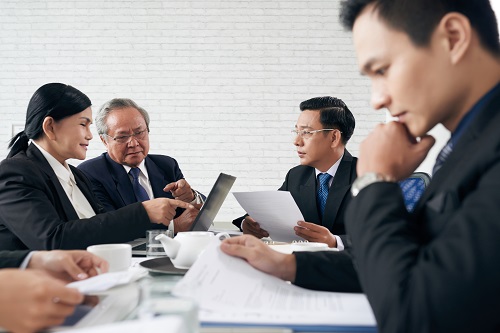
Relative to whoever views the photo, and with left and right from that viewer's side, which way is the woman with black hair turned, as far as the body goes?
facing to the right of the viewer

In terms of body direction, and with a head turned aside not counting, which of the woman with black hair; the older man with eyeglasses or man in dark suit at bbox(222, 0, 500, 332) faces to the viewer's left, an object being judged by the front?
the man in dark suit

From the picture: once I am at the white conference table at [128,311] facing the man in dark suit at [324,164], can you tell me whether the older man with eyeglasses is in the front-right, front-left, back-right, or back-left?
front-left

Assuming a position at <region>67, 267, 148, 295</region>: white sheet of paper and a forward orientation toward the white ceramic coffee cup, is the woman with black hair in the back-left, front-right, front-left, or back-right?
front-left

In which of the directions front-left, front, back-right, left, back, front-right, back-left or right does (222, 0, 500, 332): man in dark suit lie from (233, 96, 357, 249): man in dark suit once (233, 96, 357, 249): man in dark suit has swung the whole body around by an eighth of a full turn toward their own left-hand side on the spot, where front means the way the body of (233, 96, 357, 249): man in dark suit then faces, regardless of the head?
front

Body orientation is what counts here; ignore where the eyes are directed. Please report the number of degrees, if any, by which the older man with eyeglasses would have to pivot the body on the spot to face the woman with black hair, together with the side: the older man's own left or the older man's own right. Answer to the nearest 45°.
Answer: approximately 45° to the older man's own right

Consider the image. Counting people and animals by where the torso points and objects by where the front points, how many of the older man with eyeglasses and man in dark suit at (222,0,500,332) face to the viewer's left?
1

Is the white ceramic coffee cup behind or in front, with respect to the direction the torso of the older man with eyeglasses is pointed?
in front

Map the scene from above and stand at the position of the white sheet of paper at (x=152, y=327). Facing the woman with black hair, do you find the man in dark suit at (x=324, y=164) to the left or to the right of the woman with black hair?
right

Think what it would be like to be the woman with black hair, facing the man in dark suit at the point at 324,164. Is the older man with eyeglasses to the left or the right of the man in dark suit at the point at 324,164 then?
left

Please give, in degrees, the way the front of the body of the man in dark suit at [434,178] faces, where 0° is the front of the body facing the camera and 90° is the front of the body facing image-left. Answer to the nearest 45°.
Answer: approximately 90°

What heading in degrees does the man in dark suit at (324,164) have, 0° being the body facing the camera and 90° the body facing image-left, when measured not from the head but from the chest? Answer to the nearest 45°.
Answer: approximately 45°

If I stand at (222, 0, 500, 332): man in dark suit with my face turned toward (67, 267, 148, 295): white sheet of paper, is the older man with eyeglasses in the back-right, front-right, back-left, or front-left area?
front-right

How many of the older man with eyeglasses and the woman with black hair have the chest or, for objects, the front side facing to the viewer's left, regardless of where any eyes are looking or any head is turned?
0

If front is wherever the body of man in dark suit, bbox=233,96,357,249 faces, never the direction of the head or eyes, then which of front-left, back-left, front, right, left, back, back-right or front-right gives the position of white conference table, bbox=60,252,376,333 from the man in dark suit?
front-left

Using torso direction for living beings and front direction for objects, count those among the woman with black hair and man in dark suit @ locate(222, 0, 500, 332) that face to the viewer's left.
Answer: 1

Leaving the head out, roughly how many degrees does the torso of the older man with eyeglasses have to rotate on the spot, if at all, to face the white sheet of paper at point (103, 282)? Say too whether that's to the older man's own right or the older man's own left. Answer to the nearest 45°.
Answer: approximately 45° to the older man's own right
